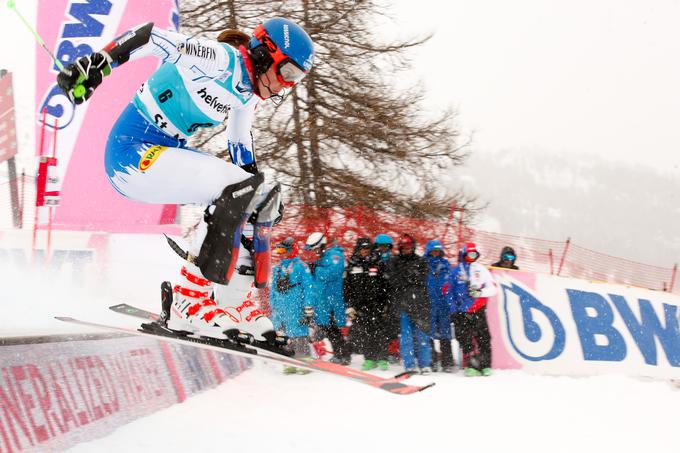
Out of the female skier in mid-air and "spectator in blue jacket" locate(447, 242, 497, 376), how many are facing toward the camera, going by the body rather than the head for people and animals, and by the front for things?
1

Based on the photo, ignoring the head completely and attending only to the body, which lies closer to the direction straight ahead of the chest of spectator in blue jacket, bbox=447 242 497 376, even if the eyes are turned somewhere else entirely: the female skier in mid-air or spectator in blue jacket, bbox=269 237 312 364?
the female skier in mid-air

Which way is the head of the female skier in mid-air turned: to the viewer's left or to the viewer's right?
to the viewer's right

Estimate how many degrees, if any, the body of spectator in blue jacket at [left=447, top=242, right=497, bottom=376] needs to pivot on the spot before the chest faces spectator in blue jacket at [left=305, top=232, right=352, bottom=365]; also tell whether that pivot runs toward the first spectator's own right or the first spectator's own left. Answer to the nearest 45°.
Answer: approximately 90° to the first spectator's own right

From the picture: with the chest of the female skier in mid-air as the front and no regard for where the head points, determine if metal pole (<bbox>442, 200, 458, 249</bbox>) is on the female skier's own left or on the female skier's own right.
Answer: on the female skier's own left

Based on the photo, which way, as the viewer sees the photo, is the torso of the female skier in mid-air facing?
to the viewer's right

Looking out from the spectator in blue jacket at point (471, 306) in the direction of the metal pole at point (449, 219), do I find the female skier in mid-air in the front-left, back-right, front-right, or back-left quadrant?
back-left

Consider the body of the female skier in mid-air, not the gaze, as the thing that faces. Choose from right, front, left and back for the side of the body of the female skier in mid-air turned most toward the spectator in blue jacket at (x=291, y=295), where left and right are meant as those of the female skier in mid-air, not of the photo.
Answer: left

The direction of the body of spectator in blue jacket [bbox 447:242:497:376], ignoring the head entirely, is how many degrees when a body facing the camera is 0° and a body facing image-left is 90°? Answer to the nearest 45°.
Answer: approximately 0°

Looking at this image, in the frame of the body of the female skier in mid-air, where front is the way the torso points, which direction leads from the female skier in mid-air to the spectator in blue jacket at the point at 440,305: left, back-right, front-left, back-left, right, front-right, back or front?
front-left

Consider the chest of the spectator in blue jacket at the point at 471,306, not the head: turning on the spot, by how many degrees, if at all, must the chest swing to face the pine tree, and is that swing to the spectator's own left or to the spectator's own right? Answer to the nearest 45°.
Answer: approximately 135° to the spectator's own right

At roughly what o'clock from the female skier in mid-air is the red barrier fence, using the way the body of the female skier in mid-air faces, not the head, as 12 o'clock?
The red barrier fence is roughly at 10 o'clock from the female skier in mid-air.
